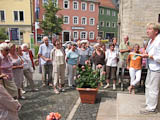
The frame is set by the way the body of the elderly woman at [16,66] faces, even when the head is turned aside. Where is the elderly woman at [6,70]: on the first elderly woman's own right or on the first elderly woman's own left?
on the first elderly woman's own right

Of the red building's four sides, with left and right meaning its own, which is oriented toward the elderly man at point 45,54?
front

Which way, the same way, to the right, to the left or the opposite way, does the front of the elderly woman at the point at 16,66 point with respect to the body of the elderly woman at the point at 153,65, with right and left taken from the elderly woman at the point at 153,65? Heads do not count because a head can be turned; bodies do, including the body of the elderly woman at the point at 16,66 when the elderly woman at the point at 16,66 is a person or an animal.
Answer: the opposite way

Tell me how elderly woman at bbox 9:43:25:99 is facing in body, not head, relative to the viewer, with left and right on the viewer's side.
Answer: facing the viewer and to the right of the viewer

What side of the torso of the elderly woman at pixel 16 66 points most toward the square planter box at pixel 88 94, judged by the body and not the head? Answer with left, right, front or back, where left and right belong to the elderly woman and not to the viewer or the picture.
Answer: front

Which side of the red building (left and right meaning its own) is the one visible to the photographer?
front

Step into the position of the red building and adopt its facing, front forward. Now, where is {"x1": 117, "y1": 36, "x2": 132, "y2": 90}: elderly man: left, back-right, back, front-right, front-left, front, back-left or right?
front

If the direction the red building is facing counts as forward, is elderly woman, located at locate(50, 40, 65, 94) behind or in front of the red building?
in front

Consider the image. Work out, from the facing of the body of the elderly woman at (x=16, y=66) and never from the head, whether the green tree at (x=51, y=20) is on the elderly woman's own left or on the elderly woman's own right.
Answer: on the elderly woman's own left

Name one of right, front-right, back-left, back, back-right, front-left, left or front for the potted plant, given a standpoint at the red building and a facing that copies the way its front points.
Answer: front

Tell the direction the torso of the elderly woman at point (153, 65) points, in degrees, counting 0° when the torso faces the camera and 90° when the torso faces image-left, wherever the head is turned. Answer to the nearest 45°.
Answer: approximately 90°

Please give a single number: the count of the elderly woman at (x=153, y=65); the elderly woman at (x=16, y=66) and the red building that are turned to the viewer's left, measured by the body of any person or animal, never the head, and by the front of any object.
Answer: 1
